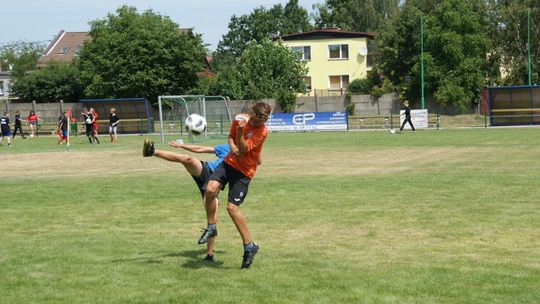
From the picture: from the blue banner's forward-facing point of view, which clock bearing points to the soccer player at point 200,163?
The soccer player is roughly at 12 o'clock from the blue banner.

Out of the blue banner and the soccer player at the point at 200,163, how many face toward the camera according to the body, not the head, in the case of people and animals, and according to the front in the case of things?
1

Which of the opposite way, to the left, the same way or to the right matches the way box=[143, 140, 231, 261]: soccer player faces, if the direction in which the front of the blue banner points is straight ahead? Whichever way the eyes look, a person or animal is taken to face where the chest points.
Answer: to the right

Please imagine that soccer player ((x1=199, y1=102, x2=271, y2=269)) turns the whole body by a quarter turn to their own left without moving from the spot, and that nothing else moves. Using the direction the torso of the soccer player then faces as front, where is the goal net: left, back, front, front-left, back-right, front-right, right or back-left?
back-left

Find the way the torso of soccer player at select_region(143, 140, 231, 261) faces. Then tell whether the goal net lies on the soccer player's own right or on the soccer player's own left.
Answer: on the soccer player's own right

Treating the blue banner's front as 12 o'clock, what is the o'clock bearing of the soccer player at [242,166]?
The soccer player is roughly at 12 o'clock from the blue banner.

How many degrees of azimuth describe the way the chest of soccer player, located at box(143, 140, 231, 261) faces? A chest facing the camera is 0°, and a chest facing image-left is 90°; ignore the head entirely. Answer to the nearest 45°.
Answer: approximately 90°

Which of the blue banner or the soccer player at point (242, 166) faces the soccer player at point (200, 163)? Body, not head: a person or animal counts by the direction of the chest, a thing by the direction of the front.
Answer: the blue banner

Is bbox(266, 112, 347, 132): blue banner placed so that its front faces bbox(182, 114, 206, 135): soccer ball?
yes

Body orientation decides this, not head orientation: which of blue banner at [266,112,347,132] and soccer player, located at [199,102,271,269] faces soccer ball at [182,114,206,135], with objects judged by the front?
the blue banner
